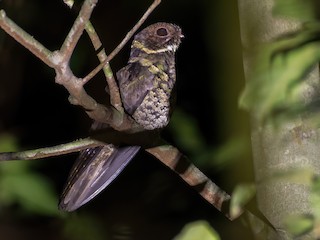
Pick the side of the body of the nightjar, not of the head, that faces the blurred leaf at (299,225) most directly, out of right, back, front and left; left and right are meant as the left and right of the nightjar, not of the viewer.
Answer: right

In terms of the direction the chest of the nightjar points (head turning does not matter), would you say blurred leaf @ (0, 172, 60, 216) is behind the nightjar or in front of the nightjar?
behind

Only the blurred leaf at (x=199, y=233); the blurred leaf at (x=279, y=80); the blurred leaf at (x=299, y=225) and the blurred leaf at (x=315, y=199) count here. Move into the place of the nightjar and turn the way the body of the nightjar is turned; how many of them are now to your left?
0

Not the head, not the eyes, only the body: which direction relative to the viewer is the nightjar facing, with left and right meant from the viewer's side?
facing to the right of the viewer

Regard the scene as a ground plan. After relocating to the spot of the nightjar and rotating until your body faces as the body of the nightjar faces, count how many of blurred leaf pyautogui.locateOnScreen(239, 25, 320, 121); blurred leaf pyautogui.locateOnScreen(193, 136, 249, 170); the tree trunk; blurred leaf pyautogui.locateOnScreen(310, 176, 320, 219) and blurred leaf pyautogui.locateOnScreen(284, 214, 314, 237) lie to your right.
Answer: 5

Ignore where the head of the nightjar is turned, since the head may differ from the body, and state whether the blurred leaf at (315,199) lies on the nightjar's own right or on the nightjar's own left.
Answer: on the nightjar's own right

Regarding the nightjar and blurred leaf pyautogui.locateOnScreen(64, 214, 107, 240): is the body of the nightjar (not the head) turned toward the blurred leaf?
no
